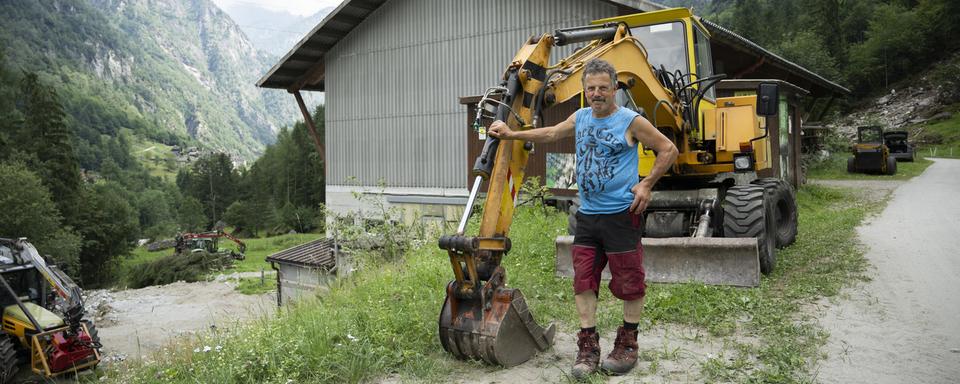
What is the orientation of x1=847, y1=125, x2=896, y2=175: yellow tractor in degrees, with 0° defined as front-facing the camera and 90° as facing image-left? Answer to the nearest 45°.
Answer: approximately 0°

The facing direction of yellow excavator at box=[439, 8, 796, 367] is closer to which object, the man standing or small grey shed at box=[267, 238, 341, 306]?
the man standing

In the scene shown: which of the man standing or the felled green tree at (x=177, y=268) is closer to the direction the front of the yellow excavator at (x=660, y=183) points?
the man standing

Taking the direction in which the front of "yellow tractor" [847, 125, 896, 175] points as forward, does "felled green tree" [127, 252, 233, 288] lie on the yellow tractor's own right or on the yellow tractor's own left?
on the yellow tractor's own right

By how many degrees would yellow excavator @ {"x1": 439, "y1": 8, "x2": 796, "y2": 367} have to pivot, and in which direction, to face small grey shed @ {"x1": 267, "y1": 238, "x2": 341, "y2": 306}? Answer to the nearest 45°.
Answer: approximately 90° to its right

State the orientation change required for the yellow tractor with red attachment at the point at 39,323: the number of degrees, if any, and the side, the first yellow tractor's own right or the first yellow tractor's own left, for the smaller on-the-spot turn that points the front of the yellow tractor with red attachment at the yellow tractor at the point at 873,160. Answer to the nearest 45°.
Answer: approximately 45° to the first yellow tractor's own left

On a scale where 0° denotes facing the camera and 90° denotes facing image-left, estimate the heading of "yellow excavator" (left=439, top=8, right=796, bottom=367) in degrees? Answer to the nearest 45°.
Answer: approximately 45°

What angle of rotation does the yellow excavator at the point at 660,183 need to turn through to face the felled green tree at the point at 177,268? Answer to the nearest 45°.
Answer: approximately 90° to its right

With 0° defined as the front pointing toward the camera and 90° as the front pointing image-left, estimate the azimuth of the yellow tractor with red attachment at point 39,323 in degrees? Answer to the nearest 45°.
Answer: approximately 315°
